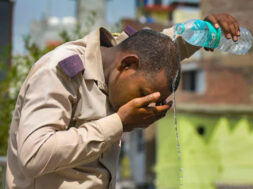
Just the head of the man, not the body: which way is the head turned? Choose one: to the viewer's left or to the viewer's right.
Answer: to the viewer's right

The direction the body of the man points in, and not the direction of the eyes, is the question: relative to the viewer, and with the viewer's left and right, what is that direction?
facing to the right of the viewer
